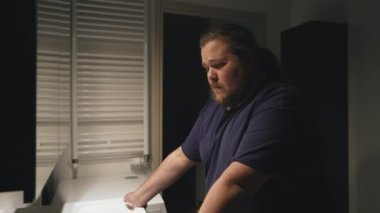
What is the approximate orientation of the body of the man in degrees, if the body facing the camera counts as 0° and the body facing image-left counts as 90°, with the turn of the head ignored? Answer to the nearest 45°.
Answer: approximately 45°

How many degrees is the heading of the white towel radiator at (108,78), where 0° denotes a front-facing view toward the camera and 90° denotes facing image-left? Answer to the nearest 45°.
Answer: approximately 0°

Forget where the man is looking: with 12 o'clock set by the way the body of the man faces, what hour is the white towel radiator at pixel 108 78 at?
The white towel radiator is roughly at 3 o'clock from the man.

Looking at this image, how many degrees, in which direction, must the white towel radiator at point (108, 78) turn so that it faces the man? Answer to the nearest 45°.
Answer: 0° — it already faces them

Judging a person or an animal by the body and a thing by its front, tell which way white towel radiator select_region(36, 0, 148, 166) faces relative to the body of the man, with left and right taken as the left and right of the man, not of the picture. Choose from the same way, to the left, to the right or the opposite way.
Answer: to the left
